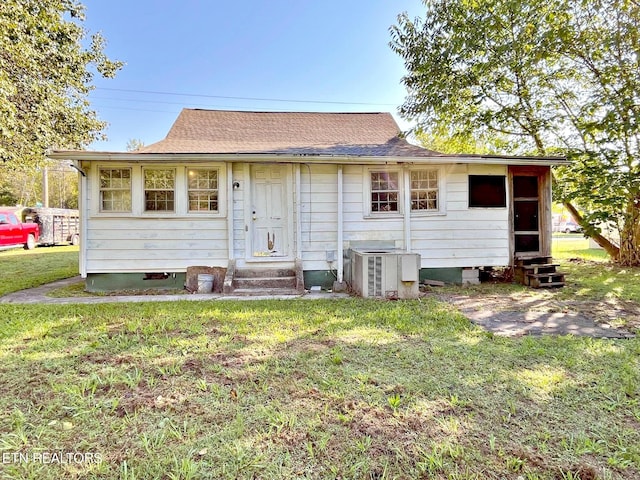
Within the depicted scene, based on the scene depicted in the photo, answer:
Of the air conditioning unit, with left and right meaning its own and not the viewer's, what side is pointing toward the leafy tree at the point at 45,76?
right

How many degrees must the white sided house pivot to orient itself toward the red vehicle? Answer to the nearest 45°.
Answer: approximately 135° to its right

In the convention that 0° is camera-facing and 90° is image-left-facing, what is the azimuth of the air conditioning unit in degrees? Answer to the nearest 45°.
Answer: approximately 0°

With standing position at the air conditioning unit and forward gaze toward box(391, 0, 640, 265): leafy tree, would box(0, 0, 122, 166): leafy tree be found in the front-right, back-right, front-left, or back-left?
back-left

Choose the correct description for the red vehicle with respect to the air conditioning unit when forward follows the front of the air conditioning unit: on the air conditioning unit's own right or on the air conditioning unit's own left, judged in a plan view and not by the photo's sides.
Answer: on the air conditioning unit's own right

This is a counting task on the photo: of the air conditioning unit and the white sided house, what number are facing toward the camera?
2

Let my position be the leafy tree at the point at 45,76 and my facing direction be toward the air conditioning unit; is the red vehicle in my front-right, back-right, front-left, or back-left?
back-left

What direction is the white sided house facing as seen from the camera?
toward the camera

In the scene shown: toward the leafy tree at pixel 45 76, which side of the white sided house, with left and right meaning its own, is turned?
right
